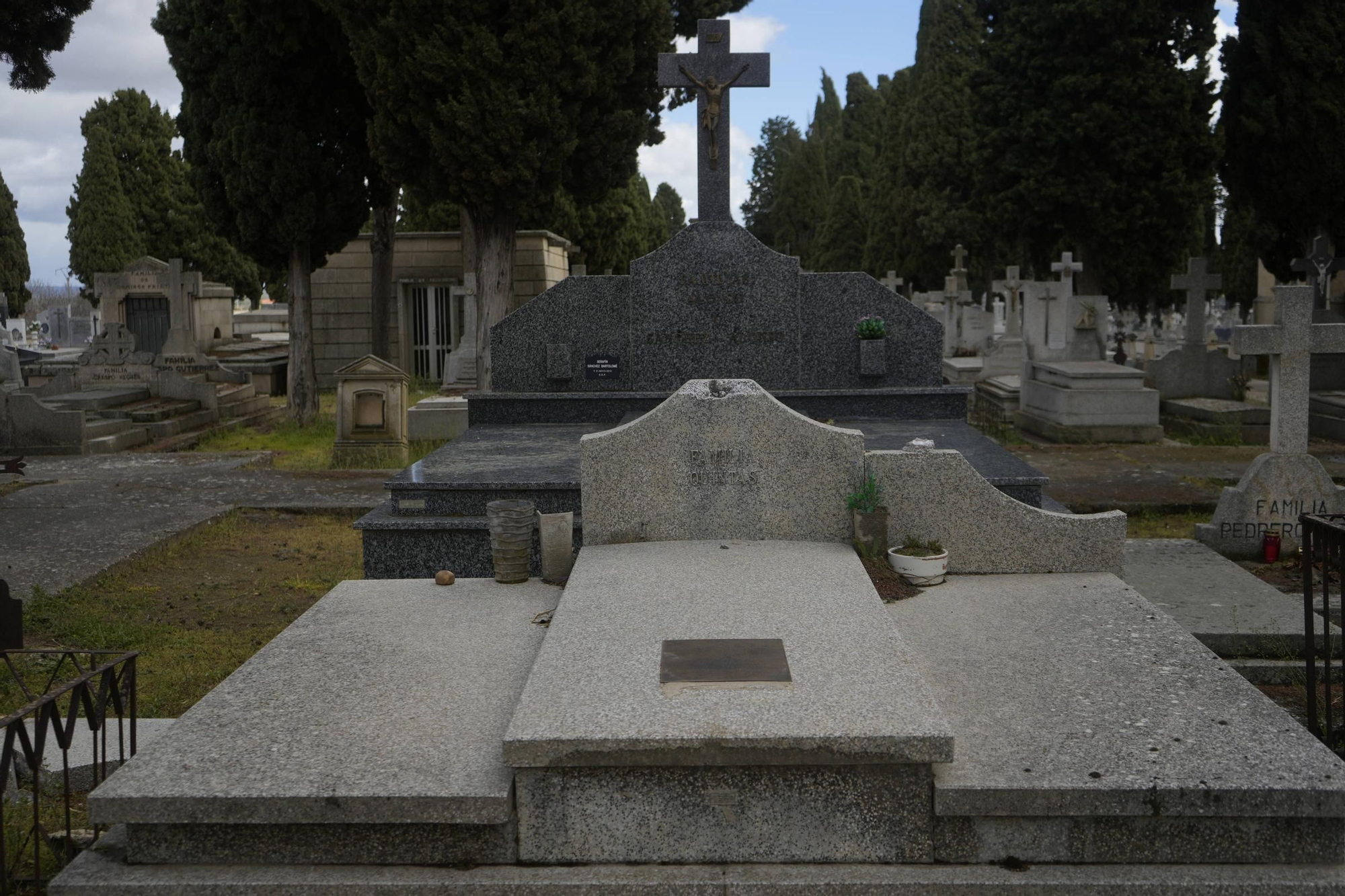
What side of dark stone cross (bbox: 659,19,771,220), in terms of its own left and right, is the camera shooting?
front

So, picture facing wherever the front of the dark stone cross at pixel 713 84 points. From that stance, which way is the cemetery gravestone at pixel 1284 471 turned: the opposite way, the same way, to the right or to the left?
the same way

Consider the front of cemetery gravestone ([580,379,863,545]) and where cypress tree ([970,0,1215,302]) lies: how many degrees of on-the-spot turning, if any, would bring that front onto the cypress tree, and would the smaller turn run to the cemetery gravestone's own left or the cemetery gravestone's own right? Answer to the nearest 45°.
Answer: approximately 180°

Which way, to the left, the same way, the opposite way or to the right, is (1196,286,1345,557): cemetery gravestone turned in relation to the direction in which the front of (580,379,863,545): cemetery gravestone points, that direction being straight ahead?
the same way

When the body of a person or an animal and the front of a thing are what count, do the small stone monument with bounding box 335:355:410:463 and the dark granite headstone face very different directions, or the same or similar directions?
same or similar directions

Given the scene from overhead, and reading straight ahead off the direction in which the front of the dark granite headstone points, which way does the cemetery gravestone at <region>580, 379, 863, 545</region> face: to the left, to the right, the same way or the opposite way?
the same way

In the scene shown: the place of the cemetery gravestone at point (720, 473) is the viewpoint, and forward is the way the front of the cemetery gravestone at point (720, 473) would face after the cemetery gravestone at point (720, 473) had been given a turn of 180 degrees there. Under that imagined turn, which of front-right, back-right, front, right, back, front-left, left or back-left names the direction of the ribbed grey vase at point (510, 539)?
left

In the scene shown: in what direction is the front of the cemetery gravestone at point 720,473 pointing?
toward the camera

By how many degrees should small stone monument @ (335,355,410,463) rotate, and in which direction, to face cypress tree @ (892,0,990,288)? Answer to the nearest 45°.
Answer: approximately 135° to its left

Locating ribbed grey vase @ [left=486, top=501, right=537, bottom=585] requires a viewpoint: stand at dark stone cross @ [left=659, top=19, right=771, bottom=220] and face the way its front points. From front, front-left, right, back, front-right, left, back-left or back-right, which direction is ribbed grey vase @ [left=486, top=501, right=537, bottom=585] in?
front

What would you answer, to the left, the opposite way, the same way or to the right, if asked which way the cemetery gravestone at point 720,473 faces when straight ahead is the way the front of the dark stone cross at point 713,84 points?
the same way

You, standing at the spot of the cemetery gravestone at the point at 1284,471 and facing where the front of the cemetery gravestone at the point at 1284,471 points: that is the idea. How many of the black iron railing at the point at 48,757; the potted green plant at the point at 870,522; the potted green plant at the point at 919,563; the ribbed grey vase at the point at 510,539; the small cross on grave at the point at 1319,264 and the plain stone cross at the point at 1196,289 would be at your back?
2

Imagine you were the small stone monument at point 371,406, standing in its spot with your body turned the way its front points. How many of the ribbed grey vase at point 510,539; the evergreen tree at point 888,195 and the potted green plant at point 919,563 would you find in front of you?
2

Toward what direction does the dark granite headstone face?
toward the camera

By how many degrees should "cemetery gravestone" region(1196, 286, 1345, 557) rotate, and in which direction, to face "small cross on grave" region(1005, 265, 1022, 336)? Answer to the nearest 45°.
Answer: approximately 180°
